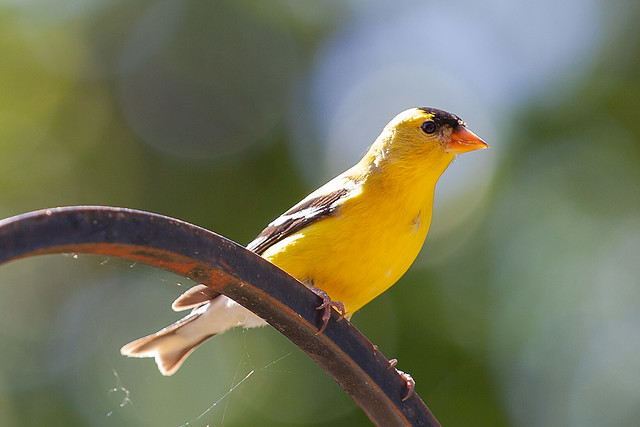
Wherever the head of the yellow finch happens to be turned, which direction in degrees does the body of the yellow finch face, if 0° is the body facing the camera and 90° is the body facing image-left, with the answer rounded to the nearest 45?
approximately 270°
